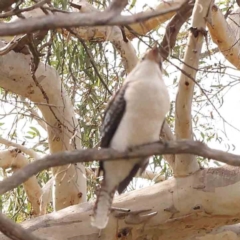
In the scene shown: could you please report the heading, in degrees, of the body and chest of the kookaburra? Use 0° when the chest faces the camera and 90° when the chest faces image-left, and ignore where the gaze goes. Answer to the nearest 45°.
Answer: approximately 315°
